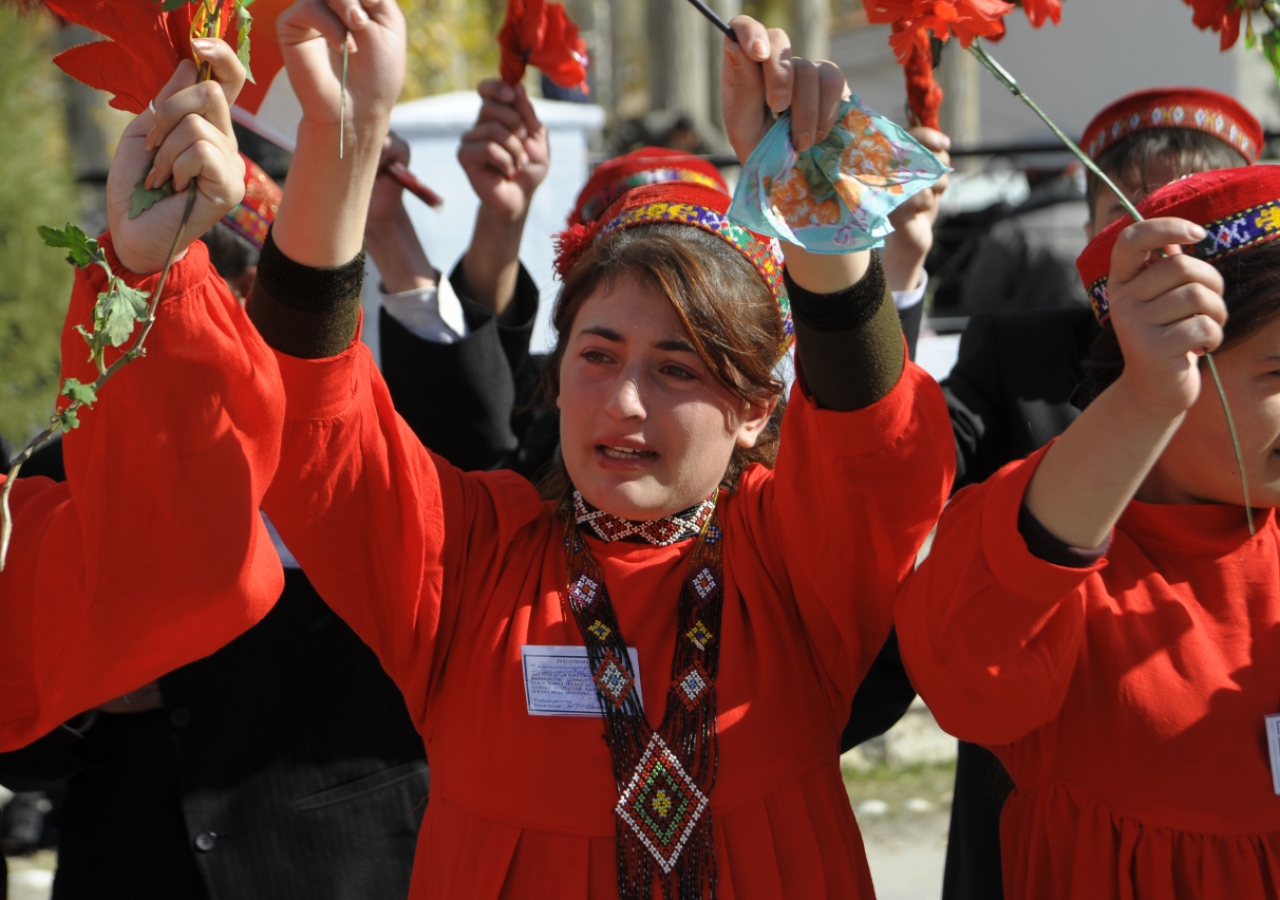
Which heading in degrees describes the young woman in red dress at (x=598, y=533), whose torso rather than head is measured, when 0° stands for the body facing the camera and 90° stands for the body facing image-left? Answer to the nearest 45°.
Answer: approximately 0°

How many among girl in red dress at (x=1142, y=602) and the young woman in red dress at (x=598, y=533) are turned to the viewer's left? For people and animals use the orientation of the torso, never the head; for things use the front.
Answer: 0
